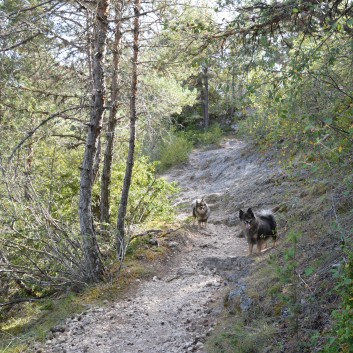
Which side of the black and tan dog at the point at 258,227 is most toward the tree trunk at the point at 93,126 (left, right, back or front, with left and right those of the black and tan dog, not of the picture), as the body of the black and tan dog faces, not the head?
front

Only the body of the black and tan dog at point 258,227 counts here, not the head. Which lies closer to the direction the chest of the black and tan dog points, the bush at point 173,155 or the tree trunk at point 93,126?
the tree trunk

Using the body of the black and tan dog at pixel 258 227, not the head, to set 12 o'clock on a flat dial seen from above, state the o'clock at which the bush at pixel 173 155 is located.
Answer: The bush is roughly at 4 o'clock from the black and tan dog.

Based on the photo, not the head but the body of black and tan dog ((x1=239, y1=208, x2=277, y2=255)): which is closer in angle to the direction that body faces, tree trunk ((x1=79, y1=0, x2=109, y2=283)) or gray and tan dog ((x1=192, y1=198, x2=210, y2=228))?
the tree trunk

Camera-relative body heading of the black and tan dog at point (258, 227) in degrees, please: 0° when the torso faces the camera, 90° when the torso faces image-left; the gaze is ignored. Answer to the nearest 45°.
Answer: approximately 45°

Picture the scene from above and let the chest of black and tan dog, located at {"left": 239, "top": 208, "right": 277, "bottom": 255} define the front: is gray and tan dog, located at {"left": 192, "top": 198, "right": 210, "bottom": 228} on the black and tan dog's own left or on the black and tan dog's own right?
on the black and tan dog's own right

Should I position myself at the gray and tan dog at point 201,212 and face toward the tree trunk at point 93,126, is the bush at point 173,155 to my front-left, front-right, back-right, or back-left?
back-right
